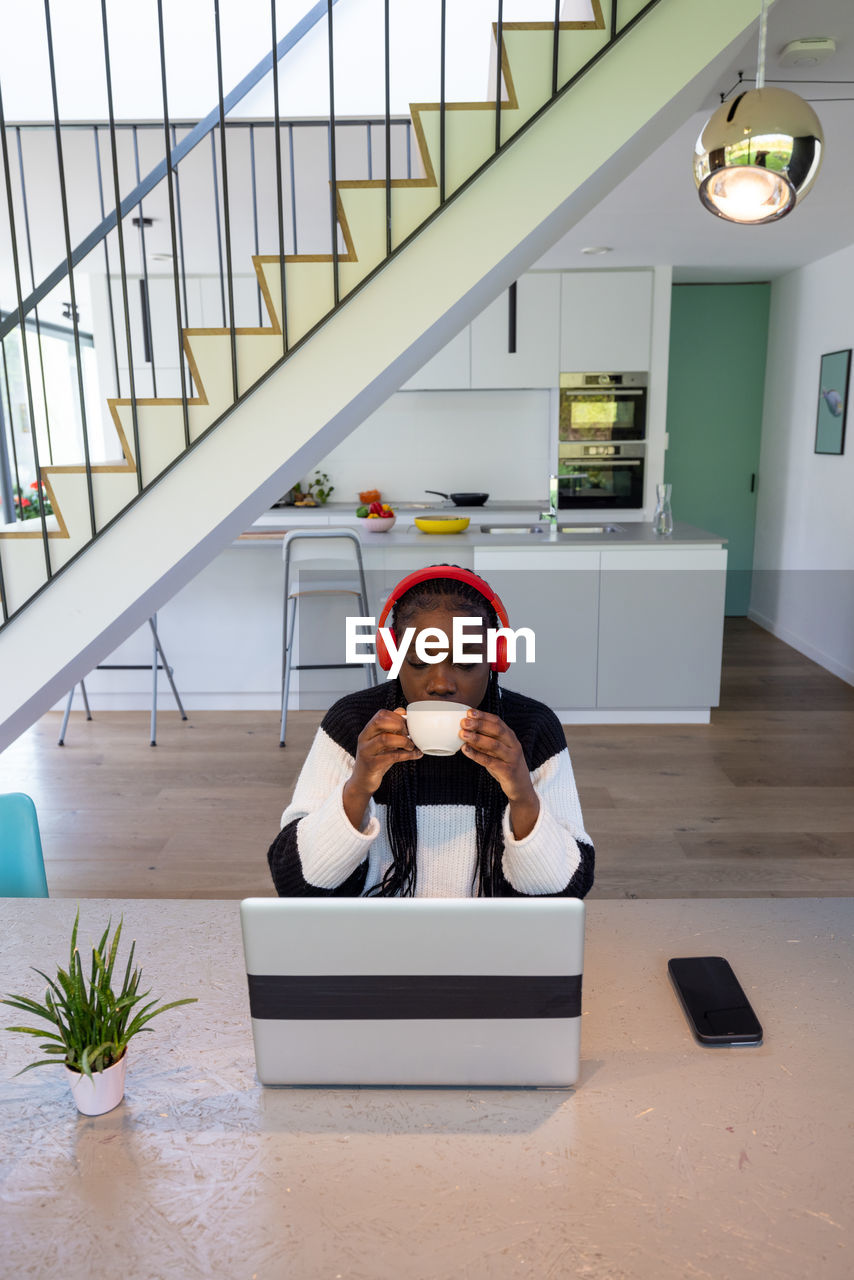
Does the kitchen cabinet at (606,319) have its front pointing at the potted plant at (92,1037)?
yes

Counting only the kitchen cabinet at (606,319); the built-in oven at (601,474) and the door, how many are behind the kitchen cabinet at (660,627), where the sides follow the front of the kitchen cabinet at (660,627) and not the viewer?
3

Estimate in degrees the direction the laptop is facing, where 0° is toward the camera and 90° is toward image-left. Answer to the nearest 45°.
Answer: approximately 180°

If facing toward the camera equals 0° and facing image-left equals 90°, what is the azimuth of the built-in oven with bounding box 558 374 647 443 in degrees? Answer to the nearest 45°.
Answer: approximately 0°

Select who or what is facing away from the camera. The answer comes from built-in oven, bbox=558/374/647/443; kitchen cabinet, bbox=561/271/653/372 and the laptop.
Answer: the laptop

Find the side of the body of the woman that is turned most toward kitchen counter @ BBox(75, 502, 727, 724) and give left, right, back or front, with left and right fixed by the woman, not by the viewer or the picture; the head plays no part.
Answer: back

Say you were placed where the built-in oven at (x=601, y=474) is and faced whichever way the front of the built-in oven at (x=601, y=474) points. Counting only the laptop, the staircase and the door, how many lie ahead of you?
2

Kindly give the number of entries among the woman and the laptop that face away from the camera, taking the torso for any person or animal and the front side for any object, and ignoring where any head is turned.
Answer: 1

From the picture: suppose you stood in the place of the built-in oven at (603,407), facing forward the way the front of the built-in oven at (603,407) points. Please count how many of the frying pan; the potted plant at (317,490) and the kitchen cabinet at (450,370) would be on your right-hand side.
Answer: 3

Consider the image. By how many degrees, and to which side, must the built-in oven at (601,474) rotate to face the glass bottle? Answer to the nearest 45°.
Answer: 0° — it already faces it

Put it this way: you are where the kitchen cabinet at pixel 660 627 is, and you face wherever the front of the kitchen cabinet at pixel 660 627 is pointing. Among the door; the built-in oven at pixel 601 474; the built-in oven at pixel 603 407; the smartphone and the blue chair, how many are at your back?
3

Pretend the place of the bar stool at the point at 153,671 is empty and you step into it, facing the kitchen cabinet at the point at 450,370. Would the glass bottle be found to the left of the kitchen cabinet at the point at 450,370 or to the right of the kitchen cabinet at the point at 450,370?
right
